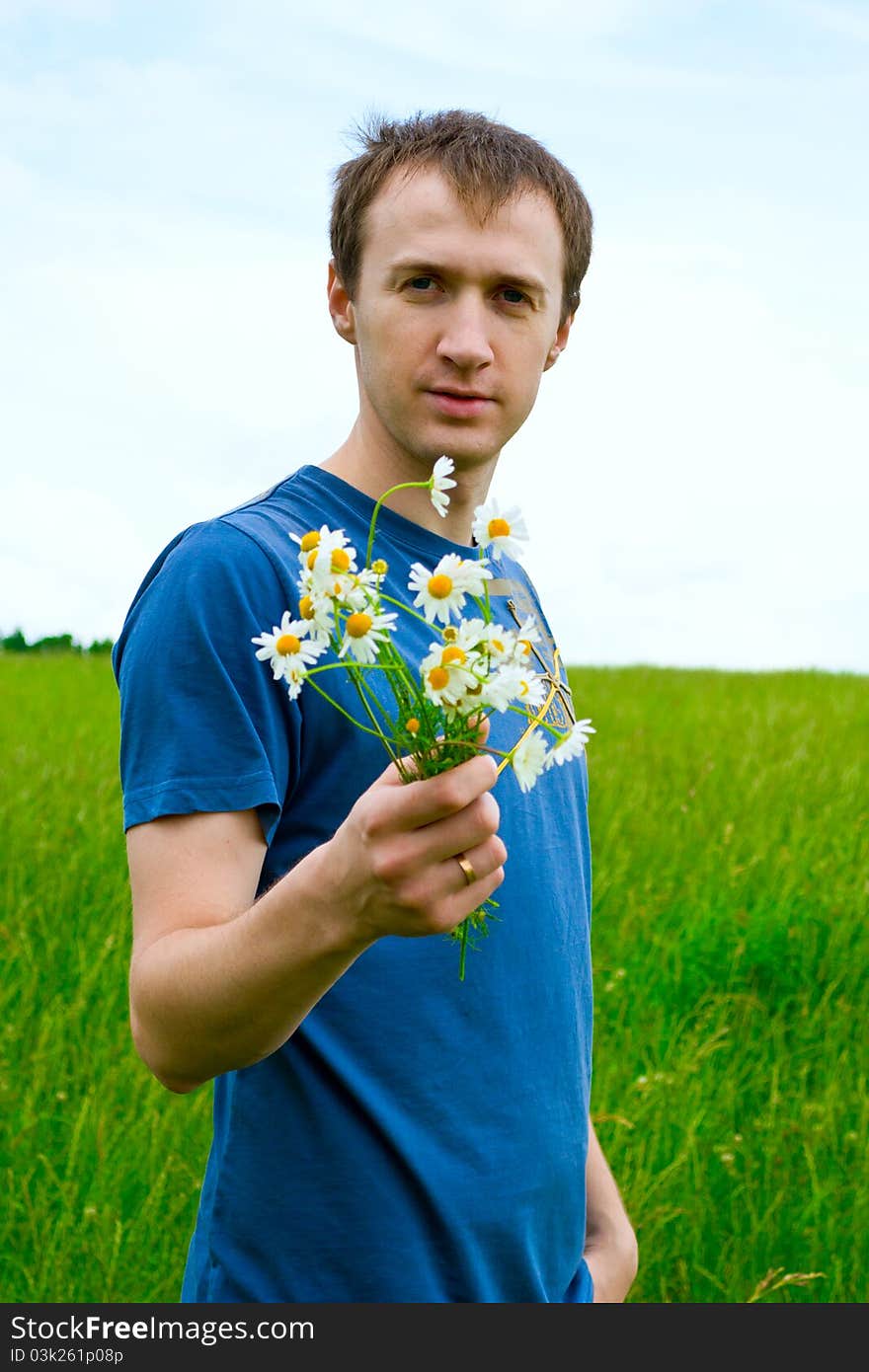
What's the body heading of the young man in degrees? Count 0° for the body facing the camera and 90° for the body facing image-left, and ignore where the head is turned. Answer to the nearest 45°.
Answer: approximately 315°
